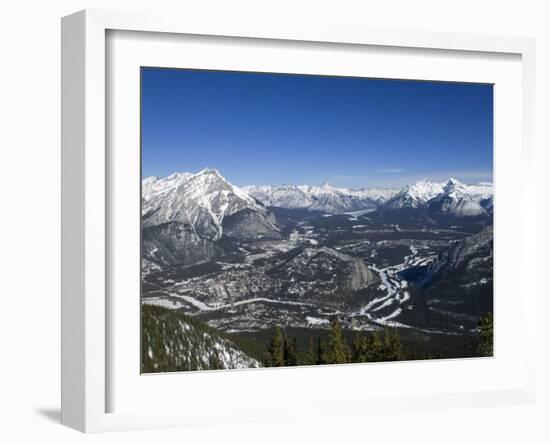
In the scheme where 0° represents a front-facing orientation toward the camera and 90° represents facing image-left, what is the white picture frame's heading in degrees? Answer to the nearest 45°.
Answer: approximately 315°
